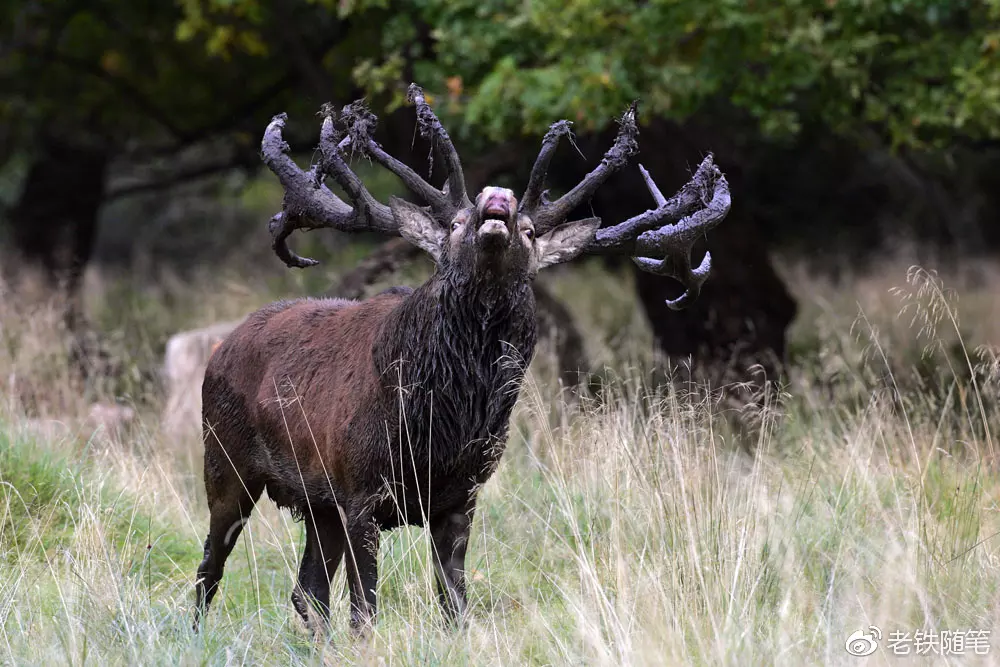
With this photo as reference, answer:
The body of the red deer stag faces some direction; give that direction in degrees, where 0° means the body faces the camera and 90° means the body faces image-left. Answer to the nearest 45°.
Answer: approximately 315°

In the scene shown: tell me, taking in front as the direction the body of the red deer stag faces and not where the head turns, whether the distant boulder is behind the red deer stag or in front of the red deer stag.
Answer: behind
